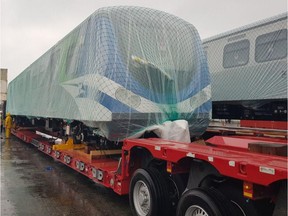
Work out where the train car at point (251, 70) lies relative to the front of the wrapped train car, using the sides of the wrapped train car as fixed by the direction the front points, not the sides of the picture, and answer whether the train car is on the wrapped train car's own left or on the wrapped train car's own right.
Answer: on the wrapped train car's own left

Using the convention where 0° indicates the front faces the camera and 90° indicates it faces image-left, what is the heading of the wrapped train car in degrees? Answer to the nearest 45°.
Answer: approximately 315°
